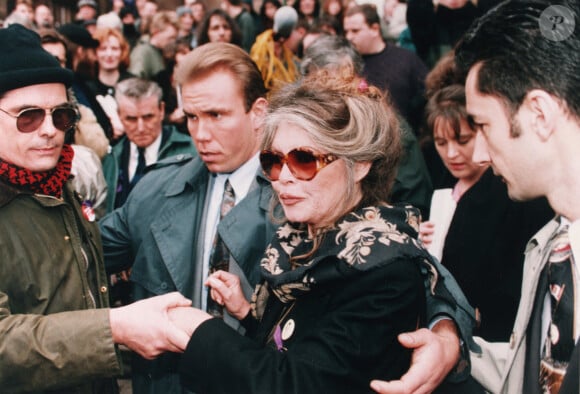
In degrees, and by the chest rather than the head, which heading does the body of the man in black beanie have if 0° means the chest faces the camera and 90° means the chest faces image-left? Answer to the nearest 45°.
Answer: approximately 315°

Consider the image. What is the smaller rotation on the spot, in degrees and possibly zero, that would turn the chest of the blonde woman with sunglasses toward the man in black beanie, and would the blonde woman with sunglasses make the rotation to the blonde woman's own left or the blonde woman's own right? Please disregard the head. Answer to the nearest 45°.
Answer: approximately 45° to the blonde woman's own right

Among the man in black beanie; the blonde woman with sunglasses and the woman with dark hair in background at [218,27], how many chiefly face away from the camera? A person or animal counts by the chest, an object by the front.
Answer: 0

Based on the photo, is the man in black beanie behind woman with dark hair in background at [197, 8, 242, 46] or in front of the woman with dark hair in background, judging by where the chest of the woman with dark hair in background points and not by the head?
in front

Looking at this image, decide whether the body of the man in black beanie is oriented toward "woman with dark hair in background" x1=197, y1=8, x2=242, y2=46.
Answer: no

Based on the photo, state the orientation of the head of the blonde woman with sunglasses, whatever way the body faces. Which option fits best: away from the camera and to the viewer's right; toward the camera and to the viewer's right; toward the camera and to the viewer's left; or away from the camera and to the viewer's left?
toward the camera and to the viewer's left

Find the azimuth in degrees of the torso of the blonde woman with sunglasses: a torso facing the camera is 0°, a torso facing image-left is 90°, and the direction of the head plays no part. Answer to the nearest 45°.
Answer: approximately 45°

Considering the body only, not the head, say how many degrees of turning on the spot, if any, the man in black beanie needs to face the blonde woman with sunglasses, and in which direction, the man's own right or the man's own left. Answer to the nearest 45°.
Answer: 0° — they already face them

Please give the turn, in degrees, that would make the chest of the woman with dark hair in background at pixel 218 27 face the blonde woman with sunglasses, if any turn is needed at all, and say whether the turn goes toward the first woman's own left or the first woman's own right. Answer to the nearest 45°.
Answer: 0° — they already face them

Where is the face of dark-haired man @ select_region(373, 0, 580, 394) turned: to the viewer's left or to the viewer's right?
to the viewer's left

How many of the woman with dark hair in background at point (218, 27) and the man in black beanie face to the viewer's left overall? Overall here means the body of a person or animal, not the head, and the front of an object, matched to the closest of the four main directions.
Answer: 0

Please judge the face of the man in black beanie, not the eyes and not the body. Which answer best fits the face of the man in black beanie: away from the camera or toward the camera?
toward the camera

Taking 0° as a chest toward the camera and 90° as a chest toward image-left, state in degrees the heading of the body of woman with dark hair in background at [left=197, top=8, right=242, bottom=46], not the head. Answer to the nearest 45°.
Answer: approximately 0°

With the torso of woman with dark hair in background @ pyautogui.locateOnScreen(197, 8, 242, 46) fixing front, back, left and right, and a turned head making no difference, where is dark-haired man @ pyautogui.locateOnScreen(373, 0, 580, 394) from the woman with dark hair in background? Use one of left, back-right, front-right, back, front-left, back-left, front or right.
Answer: front

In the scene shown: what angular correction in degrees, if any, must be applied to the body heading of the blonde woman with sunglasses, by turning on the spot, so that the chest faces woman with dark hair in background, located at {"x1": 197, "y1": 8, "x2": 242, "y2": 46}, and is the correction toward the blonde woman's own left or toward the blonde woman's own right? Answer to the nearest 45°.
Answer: approximately 135° to the blonde woman's own right
